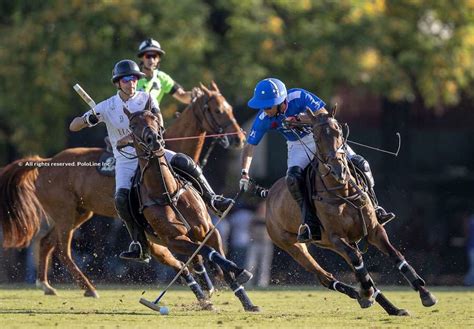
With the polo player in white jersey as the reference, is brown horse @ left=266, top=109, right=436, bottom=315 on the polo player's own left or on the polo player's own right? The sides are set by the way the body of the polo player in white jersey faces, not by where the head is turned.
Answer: on the polo player's own left

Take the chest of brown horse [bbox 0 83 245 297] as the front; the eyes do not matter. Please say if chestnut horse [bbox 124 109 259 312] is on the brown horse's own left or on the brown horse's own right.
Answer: on the brown horse's own right

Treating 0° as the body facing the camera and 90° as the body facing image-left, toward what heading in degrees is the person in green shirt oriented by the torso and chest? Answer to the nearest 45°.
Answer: approximately 0°

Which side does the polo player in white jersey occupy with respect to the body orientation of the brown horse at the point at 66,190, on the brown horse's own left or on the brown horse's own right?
on the brown horse's own right

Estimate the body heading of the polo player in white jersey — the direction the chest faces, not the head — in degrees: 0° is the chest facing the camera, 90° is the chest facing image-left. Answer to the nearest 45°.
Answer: approximately 0°

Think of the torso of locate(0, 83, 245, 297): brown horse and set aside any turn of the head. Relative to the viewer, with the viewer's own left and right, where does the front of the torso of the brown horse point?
facing to the right of the viewer

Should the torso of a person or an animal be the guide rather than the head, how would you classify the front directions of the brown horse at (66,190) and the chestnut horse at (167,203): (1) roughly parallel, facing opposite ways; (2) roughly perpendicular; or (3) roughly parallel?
roughly perpendicular

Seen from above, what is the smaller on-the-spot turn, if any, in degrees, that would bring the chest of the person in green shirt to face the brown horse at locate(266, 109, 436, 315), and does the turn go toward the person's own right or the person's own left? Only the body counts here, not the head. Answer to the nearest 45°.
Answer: approximately 45° to the person's own left
